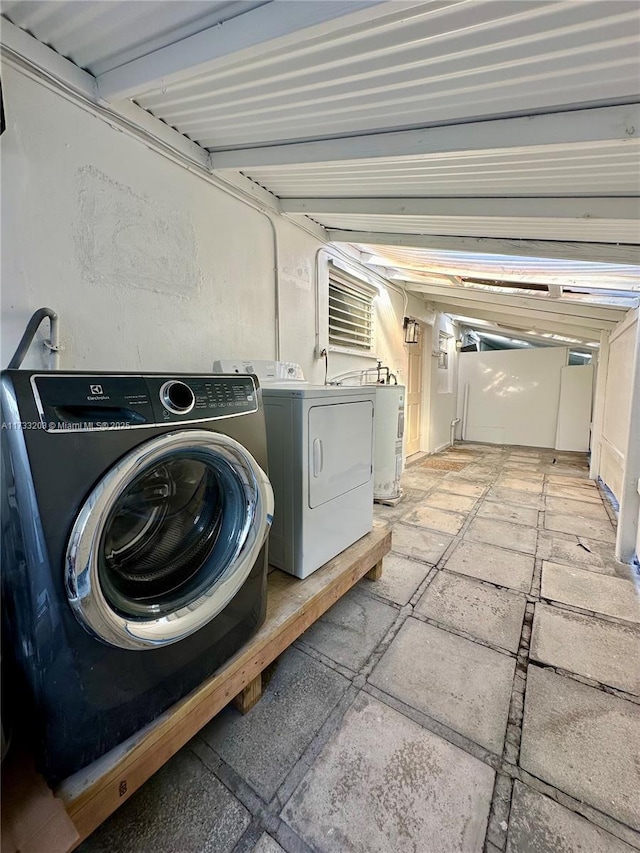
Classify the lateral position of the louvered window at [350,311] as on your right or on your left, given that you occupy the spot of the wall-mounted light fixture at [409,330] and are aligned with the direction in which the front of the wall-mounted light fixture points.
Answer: on your right

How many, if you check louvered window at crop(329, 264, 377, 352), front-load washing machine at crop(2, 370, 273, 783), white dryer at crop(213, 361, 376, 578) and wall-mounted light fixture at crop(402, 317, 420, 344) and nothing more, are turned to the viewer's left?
0

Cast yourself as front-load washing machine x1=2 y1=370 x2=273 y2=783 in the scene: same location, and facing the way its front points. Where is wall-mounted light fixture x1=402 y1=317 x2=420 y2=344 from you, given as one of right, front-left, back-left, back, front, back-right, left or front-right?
left

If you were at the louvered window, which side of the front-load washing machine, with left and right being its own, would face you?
left

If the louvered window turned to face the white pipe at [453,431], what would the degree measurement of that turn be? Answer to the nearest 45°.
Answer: approximately 90° to its left

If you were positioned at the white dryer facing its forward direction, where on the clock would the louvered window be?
The louvered window is roughly at 8 o'clock from the white dryer.

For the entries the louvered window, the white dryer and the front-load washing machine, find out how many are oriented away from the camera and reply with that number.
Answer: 0

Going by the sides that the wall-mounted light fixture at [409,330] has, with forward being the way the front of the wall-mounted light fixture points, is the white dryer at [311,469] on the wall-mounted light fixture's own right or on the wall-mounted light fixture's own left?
on the wall-mounted light fixture's own right

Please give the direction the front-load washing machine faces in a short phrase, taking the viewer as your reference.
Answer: facing the viewer and to the right of the viewer

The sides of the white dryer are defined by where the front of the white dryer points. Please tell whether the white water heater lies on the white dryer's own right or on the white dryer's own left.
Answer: on the white dryer's own left
